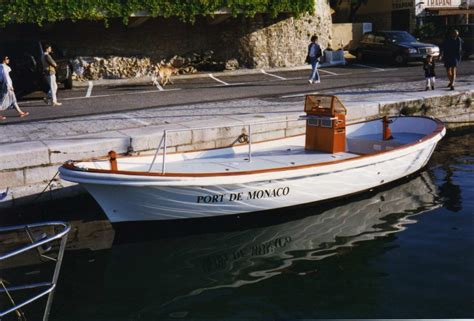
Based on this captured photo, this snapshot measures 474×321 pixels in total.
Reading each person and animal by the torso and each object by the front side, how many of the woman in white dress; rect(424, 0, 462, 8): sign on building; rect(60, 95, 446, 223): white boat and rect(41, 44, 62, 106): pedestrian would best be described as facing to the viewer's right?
2

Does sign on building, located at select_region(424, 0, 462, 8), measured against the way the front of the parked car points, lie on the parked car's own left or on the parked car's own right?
on the parked car's own left

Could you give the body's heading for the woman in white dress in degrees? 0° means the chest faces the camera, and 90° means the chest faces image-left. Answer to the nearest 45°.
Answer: approximately 270°

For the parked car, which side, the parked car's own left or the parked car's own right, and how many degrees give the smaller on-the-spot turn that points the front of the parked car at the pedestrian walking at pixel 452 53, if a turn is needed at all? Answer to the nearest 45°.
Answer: approximately 45° to the parked car's own right

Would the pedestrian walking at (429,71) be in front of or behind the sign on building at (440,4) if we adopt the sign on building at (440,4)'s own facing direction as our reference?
in front

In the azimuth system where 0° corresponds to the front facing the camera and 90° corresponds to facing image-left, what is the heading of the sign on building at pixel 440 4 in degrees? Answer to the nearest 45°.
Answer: approximately 0°

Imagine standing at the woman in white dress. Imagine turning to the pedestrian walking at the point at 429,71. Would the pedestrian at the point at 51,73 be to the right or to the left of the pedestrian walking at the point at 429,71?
left

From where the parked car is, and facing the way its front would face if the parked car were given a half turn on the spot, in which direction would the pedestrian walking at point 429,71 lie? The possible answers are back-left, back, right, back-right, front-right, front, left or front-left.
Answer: back-left
